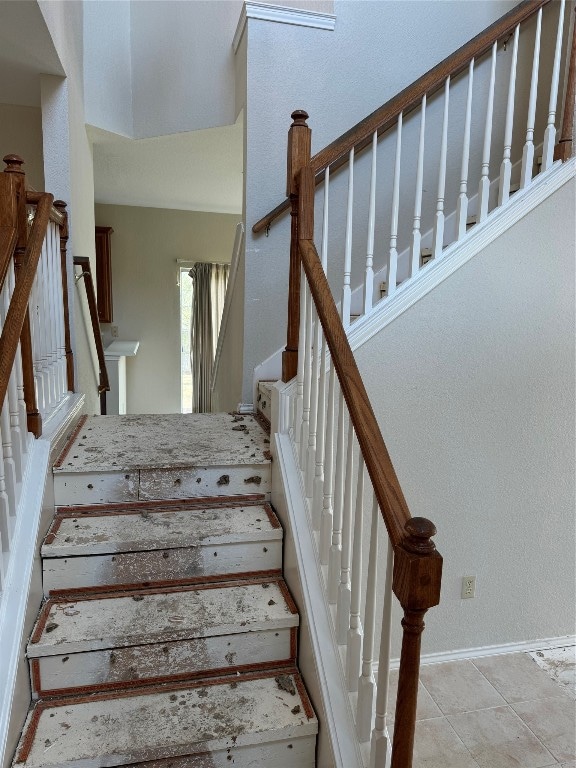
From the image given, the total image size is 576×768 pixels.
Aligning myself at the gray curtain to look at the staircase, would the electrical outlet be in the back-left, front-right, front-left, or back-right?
front-left

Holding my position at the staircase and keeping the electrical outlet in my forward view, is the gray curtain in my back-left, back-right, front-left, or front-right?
front-left

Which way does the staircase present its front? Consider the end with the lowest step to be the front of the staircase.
toward the camera

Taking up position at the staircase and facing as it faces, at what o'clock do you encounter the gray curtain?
The gray curtain is roughly at 6 o'clock from the staircase.

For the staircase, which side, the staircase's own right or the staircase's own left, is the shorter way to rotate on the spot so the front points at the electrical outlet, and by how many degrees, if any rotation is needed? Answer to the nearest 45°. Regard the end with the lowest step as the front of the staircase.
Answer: approximately 90° to the staircase's own left
